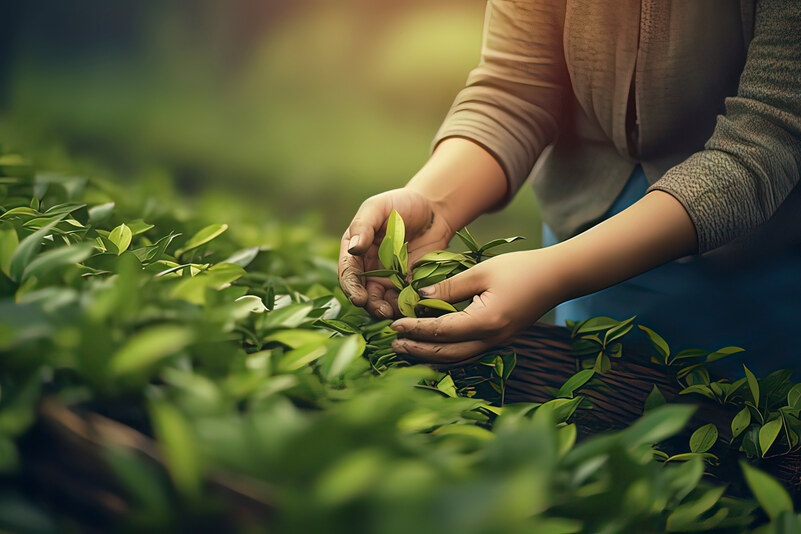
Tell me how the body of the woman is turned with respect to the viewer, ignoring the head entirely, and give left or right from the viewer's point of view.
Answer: facing the viewer and to the left of the viewer
